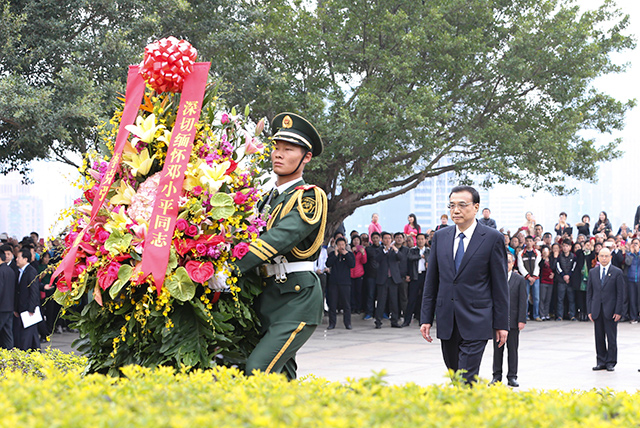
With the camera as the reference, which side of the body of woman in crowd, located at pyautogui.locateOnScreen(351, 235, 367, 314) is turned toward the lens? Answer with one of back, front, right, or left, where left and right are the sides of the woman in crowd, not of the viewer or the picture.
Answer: front

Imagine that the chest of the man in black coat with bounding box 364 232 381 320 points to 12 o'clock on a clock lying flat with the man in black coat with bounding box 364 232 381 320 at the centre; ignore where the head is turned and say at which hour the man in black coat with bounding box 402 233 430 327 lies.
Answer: the man in black coat with bounding box 402 233 430 327 is roughly at 9 o'clock from the man in black coat with bounding box 364 232 381 320.

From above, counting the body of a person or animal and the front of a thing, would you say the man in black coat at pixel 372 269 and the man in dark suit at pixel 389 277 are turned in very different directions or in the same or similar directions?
same or similar directions

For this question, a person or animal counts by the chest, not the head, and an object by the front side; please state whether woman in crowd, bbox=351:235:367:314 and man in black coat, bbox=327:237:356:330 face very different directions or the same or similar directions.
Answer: same or similar directions

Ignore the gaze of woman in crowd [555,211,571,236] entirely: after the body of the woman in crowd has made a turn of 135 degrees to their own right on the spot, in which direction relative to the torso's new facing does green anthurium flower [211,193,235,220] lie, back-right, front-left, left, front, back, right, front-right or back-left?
back-left

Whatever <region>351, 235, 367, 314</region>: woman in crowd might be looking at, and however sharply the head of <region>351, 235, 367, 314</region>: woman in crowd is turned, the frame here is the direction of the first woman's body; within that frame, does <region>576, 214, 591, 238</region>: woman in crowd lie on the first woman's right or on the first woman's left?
on the first woman's left

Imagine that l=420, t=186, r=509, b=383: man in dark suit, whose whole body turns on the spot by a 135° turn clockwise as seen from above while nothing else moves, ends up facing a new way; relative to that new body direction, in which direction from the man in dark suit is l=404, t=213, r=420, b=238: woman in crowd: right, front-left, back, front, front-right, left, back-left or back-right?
front

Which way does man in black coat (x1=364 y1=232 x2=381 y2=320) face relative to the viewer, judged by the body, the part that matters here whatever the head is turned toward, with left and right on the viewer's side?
facing the viewer

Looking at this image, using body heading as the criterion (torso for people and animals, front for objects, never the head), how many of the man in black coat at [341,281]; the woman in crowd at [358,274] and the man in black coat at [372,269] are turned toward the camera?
3

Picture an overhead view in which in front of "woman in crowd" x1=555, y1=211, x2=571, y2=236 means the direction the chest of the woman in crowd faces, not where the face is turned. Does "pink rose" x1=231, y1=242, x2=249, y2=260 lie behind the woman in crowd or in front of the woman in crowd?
in front

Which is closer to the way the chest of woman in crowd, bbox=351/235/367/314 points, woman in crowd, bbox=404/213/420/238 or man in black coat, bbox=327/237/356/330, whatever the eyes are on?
the man in black coat

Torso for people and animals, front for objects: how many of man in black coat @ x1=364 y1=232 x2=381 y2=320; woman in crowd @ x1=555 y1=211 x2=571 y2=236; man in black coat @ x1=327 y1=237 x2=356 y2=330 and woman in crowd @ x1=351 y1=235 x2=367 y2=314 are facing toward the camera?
4

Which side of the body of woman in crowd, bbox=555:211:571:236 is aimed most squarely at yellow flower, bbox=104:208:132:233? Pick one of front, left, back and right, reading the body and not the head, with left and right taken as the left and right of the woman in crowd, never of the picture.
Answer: front

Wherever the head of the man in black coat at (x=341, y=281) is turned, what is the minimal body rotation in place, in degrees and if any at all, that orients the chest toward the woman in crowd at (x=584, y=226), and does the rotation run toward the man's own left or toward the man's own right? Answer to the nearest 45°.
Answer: approximately 135° to the man's own left

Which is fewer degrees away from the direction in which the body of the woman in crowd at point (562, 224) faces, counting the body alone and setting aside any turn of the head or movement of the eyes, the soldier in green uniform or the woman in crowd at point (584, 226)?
the soldier in green uniform

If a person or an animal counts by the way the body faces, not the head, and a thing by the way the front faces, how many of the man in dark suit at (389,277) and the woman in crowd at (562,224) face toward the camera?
2

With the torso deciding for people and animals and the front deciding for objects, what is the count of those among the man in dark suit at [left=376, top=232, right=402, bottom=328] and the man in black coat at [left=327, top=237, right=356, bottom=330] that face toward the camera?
2

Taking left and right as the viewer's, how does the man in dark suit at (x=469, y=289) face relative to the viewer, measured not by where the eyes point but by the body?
facing the viewer and to the left of the viewer
